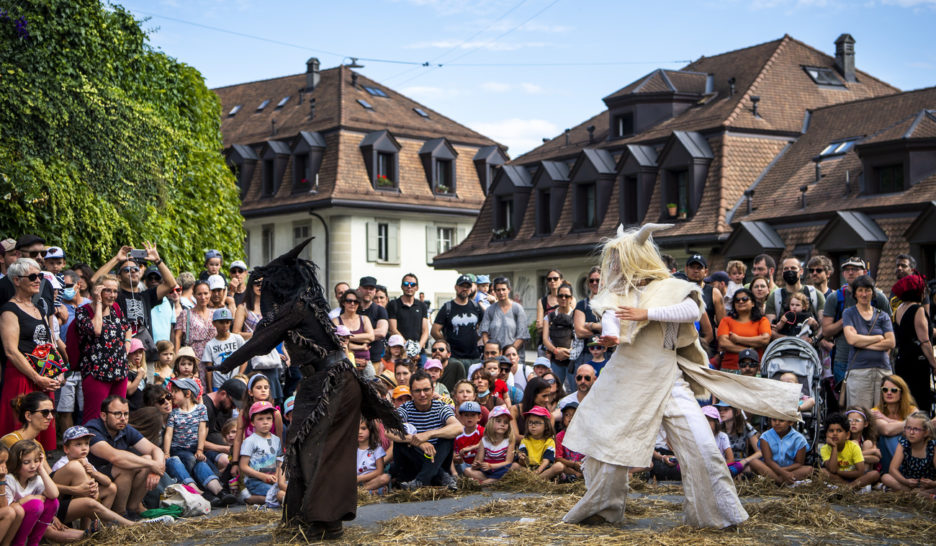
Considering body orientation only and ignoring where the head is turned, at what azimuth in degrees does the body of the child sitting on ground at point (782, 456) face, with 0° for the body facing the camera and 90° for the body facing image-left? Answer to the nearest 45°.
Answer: approximately 0°

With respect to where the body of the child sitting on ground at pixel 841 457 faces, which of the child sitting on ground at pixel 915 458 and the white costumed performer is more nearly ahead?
the white costumed performer

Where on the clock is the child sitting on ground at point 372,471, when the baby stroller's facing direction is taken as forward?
The child sitting on ground is roughly at 2 o'clock from the baby stroller.

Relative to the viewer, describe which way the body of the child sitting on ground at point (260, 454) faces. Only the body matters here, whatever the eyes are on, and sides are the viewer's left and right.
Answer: facing the viewer and to the right of the viewer

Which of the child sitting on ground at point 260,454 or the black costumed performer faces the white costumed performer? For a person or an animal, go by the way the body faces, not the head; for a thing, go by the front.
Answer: the child sitting on ground

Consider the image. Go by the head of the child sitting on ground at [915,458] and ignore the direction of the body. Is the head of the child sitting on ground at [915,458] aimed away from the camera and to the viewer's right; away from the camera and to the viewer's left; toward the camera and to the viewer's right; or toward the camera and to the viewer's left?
toward the camera and to the viewer's left

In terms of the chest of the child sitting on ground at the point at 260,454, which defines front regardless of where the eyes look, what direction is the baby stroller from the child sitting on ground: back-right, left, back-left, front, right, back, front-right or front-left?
front-left

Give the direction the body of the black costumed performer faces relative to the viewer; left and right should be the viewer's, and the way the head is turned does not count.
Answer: facing to the left of the viewer

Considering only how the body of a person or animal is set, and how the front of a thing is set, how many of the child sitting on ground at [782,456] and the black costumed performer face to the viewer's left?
1

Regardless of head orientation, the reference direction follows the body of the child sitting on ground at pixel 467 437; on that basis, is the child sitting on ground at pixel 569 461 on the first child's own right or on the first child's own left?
on the first child's own left

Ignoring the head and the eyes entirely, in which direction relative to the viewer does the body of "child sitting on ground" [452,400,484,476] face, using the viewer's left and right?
facing the viewer

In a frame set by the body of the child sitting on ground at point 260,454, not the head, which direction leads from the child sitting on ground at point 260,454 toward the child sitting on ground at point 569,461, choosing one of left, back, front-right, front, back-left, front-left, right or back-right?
front-left
